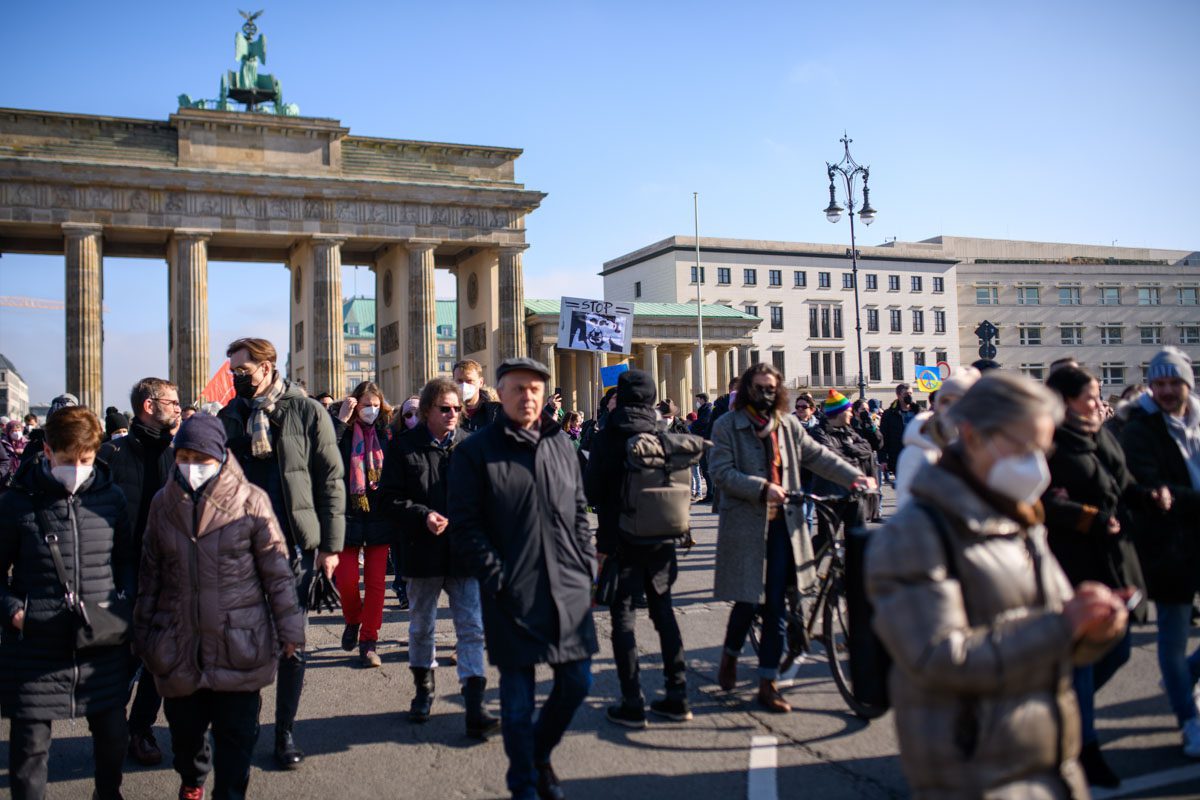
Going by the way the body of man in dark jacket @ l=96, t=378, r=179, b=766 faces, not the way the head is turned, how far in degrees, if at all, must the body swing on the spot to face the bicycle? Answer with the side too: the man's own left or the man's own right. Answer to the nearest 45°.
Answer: approximately 45° to the man's own left

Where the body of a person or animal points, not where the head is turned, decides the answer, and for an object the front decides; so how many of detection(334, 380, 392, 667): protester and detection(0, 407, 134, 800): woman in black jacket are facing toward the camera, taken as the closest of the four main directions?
2

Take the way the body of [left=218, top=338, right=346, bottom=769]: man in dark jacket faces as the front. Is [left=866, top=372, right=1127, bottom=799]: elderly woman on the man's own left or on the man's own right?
on the man's own left

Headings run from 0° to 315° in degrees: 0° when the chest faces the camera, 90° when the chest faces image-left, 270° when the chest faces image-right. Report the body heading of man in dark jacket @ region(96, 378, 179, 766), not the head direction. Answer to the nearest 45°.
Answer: approximately 315°

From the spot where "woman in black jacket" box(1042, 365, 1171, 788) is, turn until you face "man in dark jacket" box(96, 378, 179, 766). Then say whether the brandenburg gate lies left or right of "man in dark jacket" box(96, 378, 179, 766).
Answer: right
